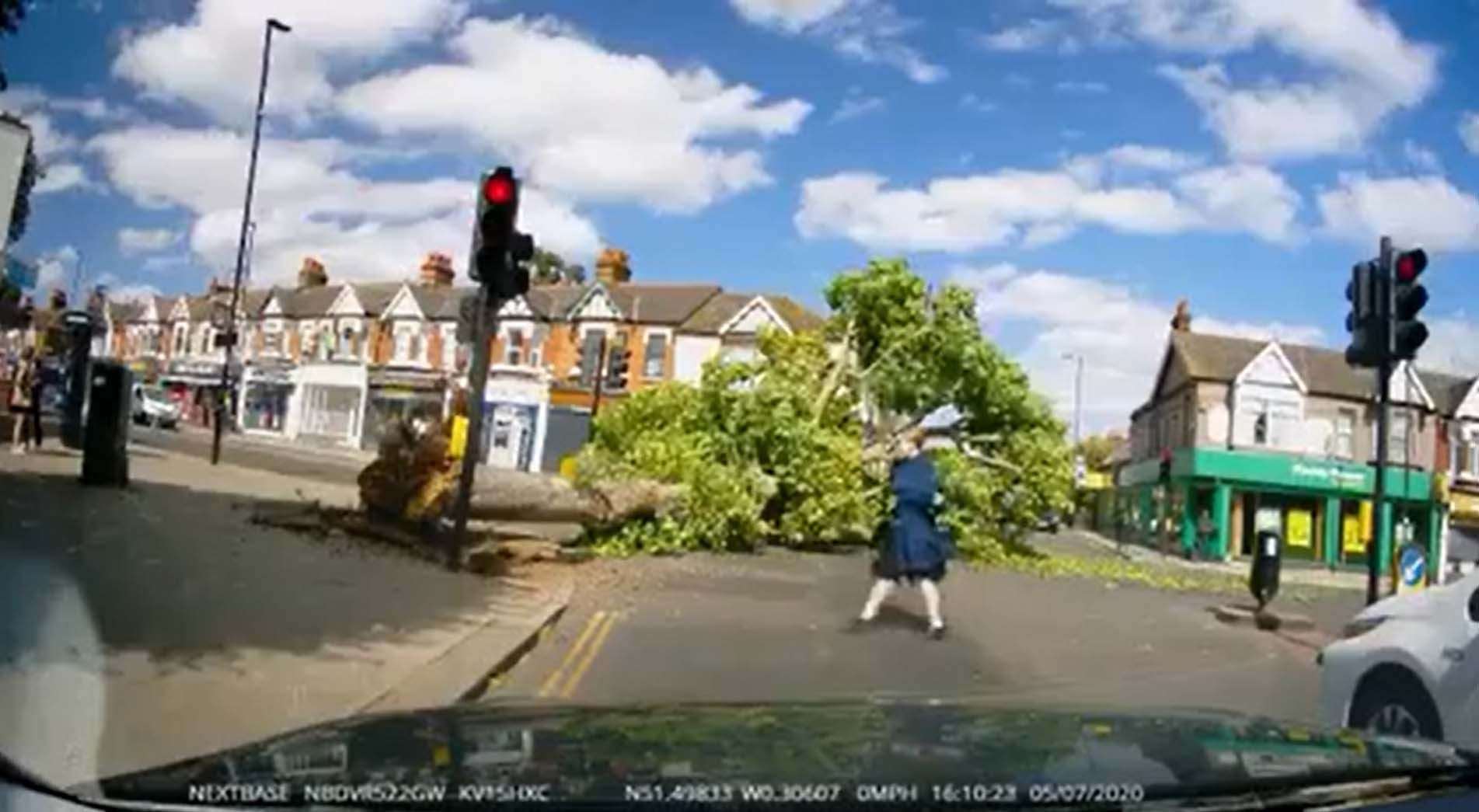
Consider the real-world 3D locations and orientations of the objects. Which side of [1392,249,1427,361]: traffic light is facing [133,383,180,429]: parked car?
right

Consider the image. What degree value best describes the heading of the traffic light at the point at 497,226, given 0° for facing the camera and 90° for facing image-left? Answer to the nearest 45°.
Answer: approximately 0°

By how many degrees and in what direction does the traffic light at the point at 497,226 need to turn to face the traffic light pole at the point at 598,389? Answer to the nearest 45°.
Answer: approximately 135° to its left

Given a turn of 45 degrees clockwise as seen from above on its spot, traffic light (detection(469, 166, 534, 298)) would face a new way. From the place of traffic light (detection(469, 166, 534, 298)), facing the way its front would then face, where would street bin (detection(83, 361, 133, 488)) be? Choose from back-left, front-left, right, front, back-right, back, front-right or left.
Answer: front-right

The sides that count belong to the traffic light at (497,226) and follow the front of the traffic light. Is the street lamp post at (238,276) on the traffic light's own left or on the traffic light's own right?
on the traffic light's own right

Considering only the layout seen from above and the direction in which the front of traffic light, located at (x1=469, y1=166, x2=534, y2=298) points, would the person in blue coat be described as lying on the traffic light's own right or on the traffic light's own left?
on the traffic light's own left

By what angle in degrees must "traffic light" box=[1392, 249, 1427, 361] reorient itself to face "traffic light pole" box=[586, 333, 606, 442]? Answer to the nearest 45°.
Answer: approximately 135° to its right

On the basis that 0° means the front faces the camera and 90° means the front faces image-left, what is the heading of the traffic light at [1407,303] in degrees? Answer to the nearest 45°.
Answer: approximately 315°

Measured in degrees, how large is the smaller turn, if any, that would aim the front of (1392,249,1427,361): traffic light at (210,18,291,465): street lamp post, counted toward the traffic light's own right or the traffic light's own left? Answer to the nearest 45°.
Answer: approximately 90° to the traffic light's own right

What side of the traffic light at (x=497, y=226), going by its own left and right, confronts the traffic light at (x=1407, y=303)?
left
